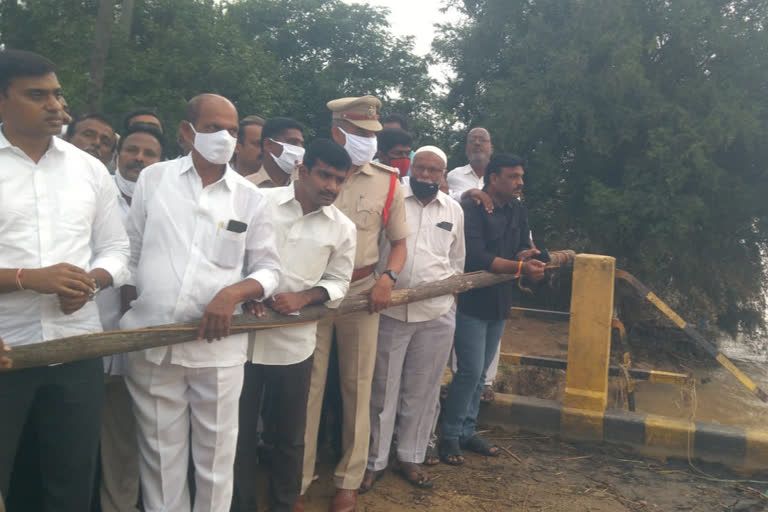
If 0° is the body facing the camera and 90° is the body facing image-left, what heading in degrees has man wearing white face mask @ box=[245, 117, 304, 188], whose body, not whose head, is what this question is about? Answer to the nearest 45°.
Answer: approximately 315°

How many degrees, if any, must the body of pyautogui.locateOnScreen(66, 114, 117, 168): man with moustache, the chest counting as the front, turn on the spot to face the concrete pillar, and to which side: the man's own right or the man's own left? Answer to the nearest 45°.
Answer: approximately 45° to the man's own left

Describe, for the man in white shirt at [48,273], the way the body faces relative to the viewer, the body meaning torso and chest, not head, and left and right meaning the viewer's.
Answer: facing the viewer and to the right of the viewer

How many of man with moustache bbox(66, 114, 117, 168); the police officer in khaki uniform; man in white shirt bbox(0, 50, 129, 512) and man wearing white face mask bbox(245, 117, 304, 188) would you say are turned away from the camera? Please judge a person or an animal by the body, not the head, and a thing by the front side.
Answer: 0

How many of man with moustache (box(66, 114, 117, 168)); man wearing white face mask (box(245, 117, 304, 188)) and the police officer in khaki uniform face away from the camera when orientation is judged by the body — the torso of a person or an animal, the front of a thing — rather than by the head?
0

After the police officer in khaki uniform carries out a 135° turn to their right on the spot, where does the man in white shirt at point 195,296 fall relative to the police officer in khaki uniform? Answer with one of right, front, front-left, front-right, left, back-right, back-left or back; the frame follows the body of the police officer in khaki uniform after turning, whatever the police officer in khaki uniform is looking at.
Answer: left

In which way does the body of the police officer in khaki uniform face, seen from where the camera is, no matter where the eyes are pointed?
toward the camera

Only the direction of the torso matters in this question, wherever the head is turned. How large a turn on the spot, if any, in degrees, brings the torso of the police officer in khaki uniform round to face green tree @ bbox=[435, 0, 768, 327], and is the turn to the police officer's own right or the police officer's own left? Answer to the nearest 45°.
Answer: approximately 135° to the police officer's own left

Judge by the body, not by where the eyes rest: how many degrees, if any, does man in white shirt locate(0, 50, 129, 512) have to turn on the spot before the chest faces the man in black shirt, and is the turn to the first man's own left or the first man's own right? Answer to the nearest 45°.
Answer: approximately 45° to the first man's own left

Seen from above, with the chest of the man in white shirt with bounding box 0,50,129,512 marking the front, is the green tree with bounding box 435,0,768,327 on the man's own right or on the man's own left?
on the man's own left

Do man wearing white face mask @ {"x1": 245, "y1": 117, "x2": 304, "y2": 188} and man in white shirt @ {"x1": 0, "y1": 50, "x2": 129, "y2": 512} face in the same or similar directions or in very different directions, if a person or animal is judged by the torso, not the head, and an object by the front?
same or similar directions

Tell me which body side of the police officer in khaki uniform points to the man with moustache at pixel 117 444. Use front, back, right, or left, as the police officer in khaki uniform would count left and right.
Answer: right

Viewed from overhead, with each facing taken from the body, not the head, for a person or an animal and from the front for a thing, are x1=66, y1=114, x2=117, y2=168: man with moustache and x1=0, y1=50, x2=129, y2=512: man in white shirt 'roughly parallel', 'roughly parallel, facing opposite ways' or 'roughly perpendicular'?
roughly parallel

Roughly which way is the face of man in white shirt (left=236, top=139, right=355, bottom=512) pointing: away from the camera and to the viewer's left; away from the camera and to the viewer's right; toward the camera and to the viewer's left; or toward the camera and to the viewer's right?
toward the camera and to the viewer's right

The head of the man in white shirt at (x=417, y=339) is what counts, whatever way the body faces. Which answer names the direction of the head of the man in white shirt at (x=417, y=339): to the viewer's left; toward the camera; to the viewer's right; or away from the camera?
toward the camera

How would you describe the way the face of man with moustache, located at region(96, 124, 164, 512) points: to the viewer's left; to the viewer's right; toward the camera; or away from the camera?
toward the camera
